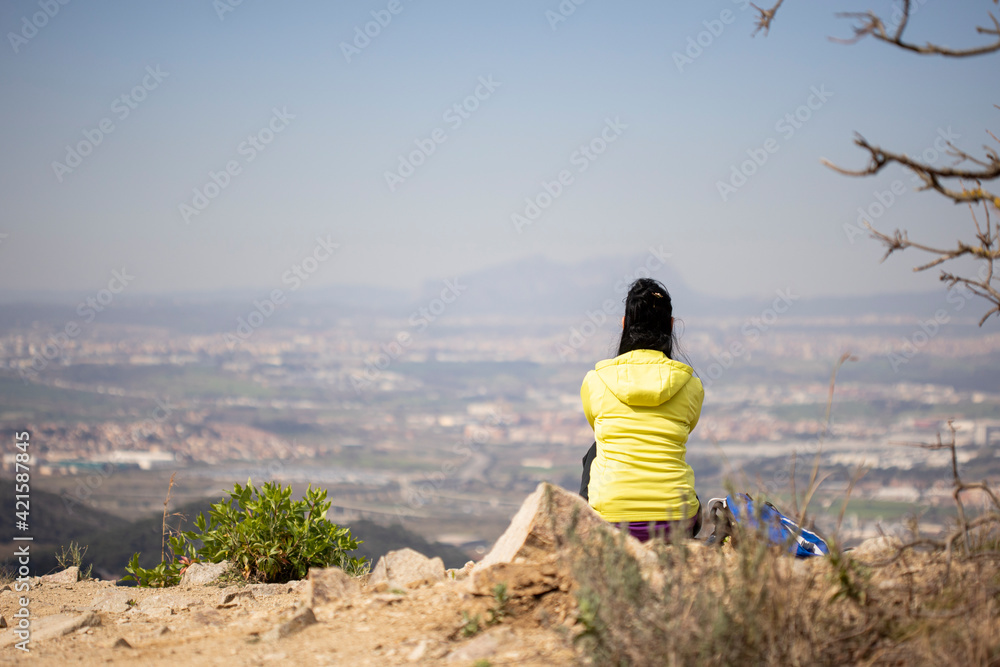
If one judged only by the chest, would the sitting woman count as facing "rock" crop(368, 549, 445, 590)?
no

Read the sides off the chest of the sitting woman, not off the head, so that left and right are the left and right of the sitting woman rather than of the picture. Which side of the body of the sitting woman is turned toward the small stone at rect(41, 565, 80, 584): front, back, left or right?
left

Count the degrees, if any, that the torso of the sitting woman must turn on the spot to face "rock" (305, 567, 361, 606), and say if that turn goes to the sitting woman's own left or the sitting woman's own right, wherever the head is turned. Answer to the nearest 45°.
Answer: approximately 90° to the sitting woman's own left

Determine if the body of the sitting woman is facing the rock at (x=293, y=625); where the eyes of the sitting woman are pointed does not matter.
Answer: no

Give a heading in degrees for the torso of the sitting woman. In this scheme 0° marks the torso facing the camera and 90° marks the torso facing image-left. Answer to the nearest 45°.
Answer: approximately 180°

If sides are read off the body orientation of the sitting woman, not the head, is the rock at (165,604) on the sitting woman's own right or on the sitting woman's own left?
on the sitting woman's own left

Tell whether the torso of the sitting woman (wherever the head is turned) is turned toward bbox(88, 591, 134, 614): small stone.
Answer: no

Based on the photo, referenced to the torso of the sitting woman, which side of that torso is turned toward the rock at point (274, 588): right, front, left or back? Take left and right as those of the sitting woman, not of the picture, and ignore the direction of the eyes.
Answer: left

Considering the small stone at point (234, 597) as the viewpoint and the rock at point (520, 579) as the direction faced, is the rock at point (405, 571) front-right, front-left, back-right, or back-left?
front-left

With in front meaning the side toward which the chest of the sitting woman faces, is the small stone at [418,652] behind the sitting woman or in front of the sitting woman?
behind

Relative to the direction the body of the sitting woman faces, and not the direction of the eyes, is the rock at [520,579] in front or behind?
behind

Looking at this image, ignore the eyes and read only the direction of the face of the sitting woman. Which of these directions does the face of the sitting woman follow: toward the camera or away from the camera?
away from the camera

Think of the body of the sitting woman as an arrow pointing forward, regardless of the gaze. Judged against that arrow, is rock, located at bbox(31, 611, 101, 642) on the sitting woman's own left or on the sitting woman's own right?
on the sitting woman's own left

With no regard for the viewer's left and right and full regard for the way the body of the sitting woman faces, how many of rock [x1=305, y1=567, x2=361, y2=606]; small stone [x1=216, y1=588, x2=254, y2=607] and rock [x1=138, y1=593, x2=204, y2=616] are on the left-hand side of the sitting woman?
3
